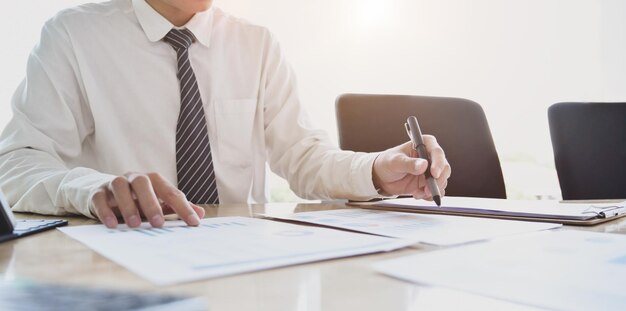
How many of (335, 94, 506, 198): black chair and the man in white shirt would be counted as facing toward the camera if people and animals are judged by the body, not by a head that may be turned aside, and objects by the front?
2

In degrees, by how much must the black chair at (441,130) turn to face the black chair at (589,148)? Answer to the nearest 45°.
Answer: approximately 135° to its left

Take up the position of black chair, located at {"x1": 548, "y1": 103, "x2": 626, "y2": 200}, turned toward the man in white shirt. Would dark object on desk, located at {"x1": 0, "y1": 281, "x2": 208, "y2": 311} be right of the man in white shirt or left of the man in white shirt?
left

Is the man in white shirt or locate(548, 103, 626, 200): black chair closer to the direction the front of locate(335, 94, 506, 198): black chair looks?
the man in white shirt

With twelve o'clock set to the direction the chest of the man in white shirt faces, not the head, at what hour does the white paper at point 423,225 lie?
The white paper is roughly at 11 o'clock from the man in white shirt.

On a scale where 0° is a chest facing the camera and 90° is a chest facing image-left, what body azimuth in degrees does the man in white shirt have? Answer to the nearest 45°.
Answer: approximately 0°

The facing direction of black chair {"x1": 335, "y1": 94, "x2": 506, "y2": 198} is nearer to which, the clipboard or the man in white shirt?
the clipboard

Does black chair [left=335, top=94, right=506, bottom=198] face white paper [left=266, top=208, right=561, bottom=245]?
yes
